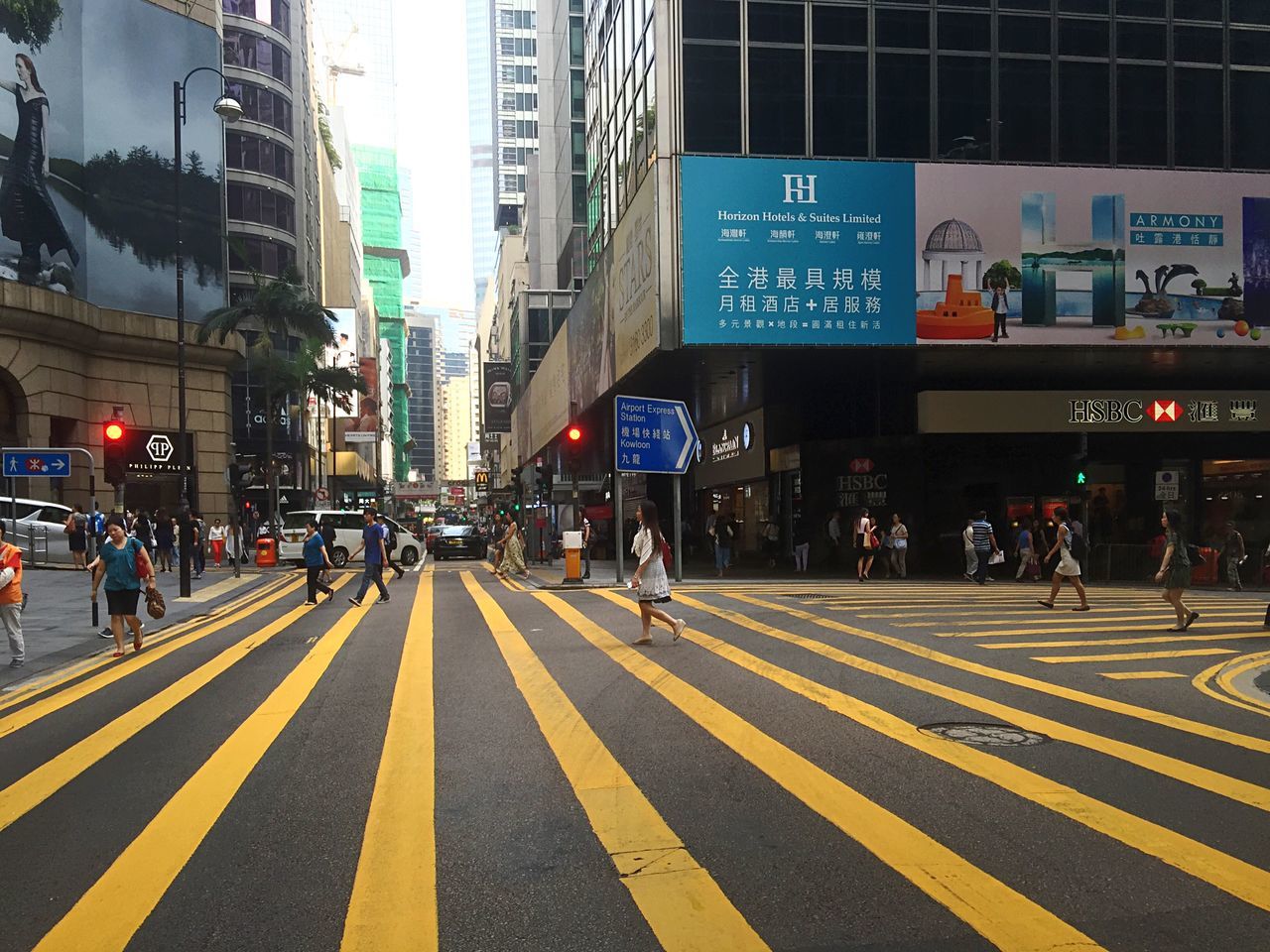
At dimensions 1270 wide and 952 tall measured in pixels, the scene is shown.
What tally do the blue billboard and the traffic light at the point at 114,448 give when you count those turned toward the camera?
2

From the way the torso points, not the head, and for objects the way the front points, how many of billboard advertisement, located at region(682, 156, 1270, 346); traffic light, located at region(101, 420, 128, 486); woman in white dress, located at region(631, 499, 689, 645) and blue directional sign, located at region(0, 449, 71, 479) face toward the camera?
3
